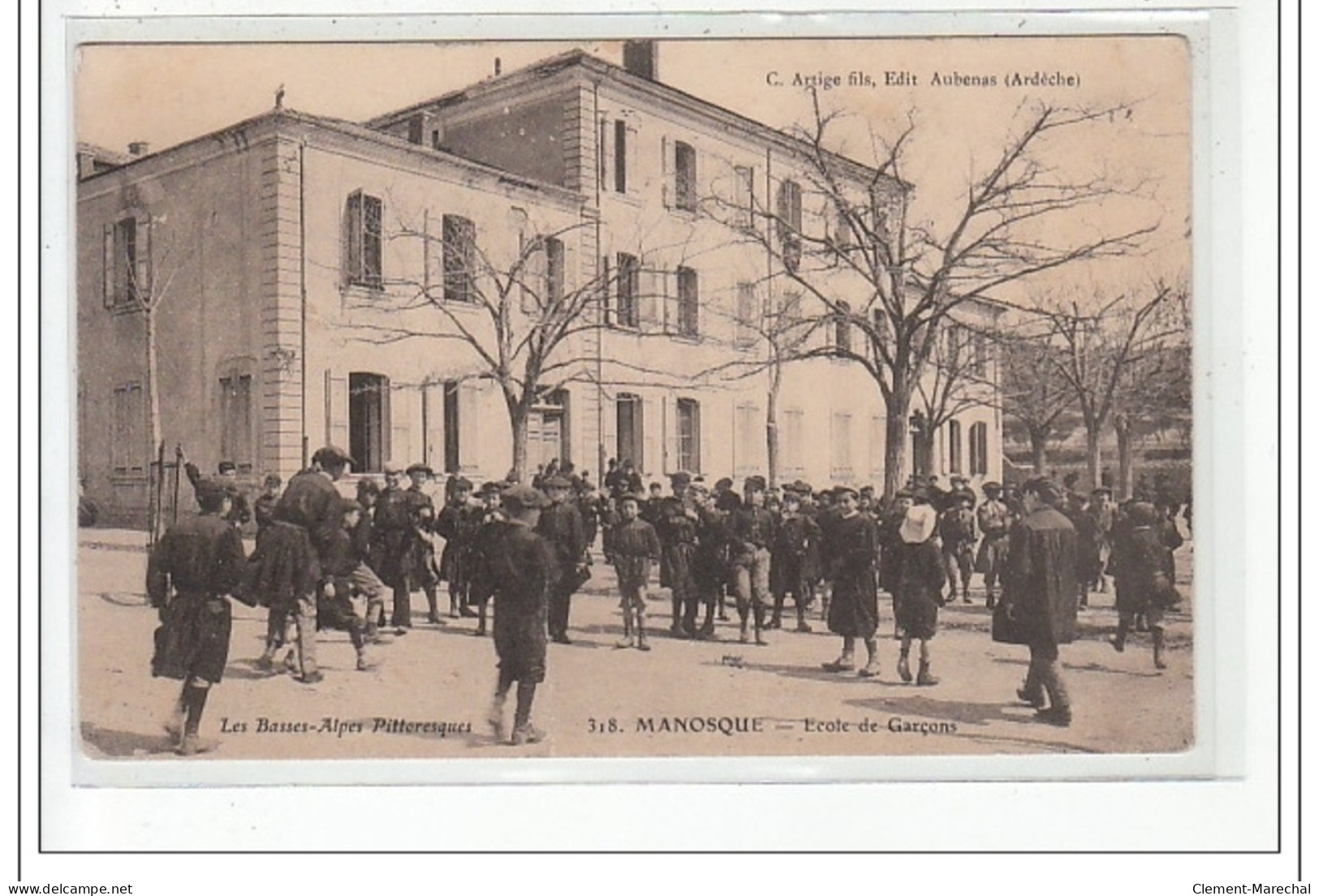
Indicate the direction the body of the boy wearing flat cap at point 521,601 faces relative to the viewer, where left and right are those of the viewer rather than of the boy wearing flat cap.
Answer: facing away from the viewer and to the right of the viewer

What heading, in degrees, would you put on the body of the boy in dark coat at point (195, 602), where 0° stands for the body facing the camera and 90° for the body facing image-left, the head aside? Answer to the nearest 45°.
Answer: approximately 225°

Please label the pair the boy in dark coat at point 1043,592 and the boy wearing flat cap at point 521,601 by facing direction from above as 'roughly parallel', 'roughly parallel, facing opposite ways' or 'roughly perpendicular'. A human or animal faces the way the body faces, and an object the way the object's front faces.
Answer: roughly perpendicular

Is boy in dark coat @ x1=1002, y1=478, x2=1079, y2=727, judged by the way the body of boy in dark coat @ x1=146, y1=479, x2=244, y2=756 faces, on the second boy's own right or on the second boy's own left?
on the second boy's own right

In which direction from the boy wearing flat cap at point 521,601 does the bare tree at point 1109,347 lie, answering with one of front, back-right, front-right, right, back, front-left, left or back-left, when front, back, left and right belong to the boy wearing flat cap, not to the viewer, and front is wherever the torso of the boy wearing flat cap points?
front-right
